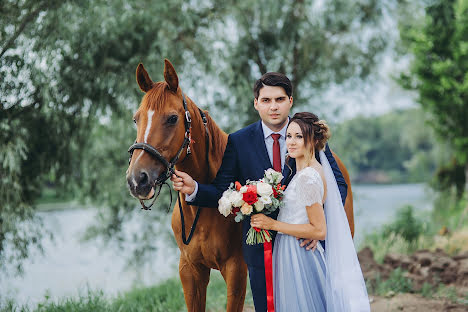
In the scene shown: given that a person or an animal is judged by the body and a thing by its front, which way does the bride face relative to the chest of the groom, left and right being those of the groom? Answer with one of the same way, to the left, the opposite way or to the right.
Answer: to the right

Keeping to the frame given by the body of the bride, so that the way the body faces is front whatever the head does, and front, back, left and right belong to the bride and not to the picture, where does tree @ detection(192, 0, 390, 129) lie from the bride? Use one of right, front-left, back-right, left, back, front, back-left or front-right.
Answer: right

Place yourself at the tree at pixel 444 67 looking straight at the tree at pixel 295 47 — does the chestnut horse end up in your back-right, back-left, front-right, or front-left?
front-left

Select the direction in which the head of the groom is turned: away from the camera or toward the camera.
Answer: toward the camera

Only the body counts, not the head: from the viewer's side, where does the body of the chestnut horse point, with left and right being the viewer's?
facing the viewer and to the left of the viewer

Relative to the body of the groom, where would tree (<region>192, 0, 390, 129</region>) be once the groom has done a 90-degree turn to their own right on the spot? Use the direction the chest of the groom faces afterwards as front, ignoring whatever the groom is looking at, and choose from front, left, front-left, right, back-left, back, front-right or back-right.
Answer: right

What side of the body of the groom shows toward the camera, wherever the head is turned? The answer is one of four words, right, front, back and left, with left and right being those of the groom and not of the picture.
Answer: front

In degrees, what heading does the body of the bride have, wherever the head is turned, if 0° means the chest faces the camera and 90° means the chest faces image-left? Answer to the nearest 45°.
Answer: approximately 90°

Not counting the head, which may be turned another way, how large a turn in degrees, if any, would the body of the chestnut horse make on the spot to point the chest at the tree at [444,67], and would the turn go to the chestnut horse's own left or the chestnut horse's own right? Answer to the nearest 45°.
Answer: approximately 180°
